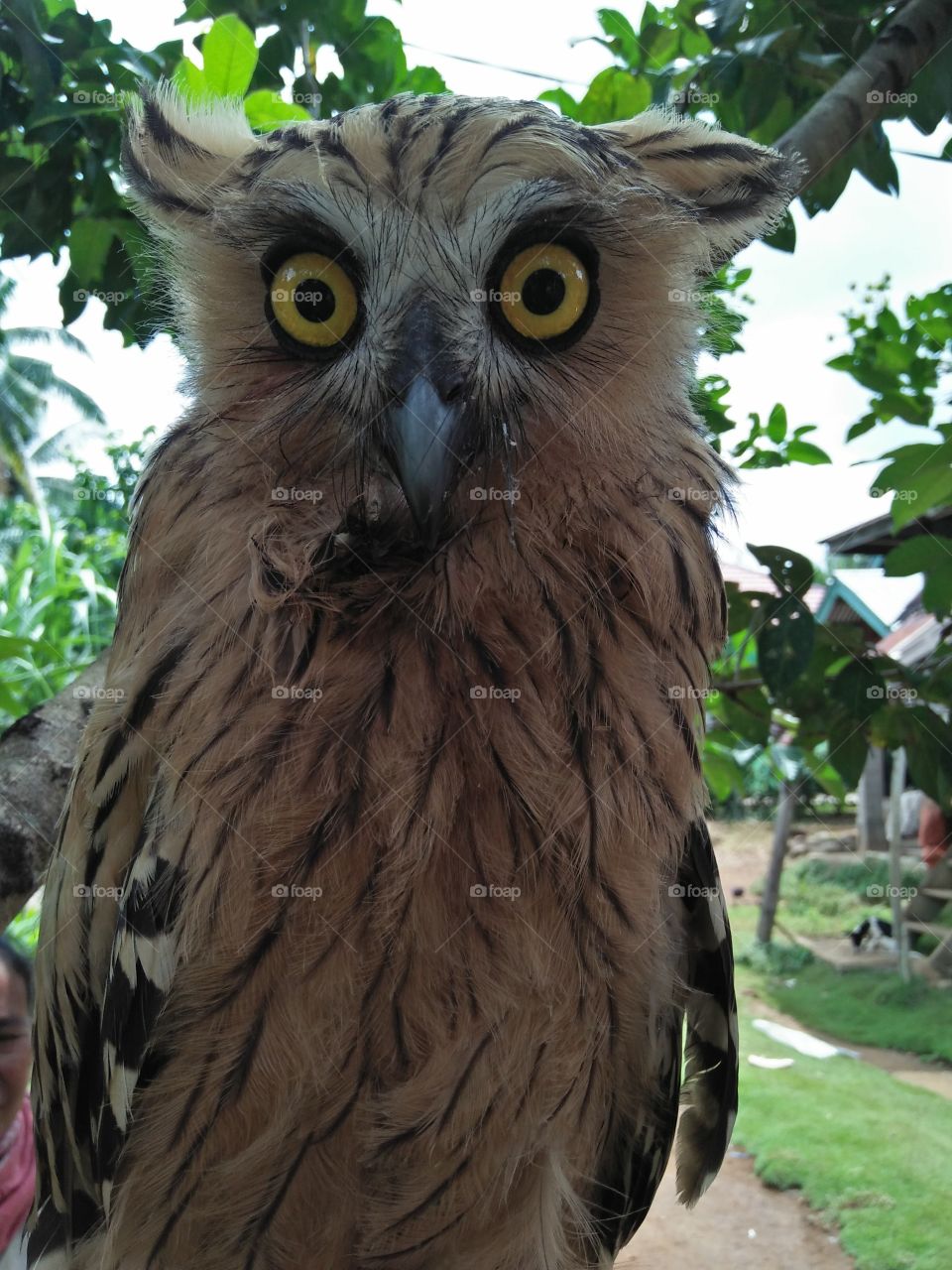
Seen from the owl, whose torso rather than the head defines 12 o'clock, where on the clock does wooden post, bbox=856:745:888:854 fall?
The wooden post is roughly at 7 o'clock from the owl.

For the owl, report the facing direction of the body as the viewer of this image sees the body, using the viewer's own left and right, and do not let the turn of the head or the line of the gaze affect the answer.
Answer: facing the viewer

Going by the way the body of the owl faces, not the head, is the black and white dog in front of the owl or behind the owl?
behind

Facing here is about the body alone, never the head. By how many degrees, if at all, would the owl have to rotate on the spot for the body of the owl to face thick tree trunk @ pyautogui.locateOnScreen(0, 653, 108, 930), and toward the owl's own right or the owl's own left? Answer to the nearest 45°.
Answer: approximately 135° to the owl's own right

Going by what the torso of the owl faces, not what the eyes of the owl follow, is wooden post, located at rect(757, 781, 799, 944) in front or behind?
behind
